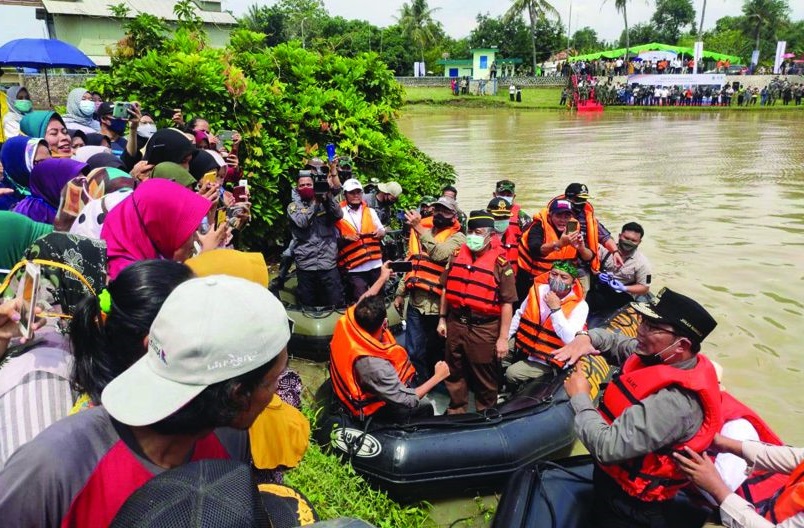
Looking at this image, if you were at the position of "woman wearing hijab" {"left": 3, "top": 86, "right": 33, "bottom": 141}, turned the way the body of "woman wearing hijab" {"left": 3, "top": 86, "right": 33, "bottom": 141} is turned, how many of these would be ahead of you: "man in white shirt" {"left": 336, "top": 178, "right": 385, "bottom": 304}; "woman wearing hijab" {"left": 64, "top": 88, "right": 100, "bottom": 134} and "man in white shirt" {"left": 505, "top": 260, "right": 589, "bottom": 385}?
3

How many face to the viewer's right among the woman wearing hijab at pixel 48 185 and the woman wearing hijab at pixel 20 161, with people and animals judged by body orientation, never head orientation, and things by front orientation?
2

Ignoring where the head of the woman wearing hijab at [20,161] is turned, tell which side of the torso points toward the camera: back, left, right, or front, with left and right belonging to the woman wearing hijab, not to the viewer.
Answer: right

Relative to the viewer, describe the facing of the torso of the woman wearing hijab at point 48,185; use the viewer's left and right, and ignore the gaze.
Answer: facing to the right of the viewer

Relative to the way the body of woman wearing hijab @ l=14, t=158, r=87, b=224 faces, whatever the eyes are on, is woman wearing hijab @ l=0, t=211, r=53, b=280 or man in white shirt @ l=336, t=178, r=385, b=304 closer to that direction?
the man in white shirt

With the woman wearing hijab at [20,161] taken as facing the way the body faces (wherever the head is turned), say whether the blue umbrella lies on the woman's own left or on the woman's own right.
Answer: on the woman's own left

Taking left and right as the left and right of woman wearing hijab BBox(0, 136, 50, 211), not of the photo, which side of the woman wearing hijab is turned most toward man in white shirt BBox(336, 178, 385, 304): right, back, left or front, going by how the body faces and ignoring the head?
front

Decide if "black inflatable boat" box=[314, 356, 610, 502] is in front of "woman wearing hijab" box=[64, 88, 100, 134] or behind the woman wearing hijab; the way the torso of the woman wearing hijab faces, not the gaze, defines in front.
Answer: in front

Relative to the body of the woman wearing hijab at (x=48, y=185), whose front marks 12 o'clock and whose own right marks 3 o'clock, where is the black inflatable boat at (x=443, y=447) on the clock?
The black inflatable boat is roughly at 1 o'clock from the woman wearing hijab.

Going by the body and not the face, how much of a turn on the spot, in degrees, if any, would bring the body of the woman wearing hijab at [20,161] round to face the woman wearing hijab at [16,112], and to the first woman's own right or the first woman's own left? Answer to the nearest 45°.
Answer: approximately 90° to the first woman's own left

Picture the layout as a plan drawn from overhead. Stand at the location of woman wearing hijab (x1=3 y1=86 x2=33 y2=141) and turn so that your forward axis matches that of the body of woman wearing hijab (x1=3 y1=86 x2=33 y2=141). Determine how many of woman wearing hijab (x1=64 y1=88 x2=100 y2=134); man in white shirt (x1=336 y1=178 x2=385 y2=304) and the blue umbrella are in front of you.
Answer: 2

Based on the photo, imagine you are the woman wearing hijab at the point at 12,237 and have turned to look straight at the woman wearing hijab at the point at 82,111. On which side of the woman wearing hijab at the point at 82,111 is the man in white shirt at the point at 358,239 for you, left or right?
right

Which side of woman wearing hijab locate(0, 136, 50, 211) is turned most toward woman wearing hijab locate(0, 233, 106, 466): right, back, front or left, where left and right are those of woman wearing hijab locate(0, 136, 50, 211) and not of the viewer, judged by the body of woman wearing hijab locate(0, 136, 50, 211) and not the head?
right

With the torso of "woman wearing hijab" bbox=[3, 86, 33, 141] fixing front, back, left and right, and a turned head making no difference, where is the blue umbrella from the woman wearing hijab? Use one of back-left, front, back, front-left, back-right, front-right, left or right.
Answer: back-left

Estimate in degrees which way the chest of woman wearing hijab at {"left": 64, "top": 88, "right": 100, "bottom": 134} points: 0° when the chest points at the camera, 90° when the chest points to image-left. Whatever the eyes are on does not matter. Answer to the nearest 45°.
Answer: approximately 315°

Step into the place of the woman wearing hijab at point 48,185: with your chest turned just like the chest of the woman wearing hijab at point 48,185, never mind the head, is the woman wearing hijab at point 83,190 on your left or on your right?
on your right
